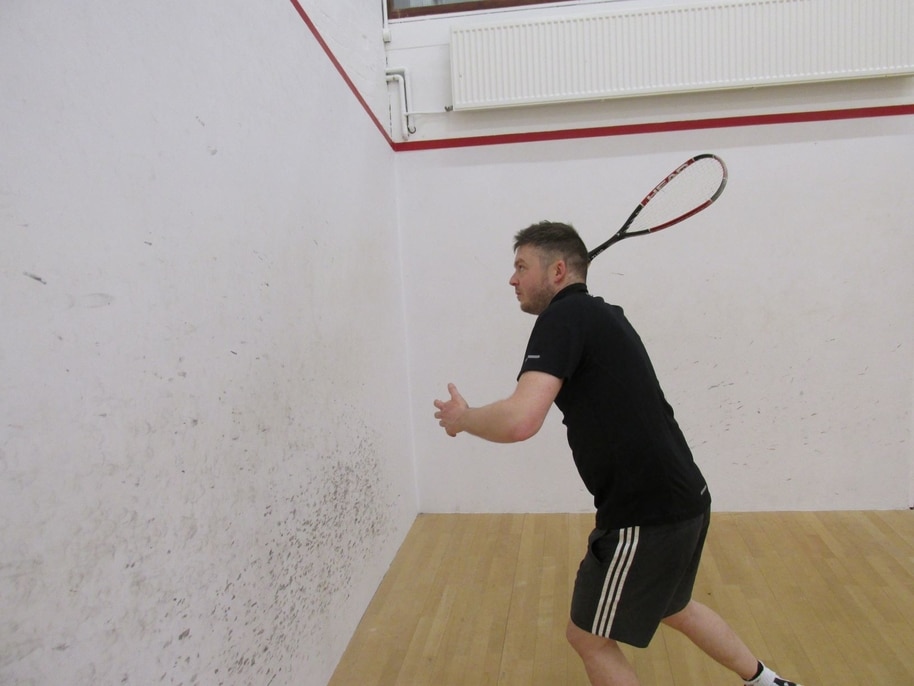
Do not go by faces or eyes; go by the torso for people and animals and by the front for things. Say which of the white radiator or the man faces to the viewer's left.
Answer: the man

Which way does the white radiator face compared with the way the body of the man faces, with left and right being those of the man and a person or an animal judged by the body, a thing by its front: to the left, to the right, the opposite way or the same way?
to the left

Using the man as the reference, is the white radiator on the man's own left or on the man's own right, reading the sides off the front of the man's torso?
on the man's own right

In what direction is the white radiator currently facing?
toward the camera

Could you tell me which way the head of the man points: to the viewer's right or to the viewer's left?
to the viewer's left

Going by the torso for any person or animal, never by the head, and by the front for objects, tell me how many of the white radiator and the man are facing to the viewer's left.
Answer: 1

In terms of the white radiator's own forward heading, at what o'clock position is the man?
The man is roughly at 12 o'clock from the white radiator.

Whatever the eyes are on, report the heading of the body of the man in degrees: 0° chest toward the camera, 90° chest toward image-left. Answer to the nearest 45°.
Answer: approximately 90°
